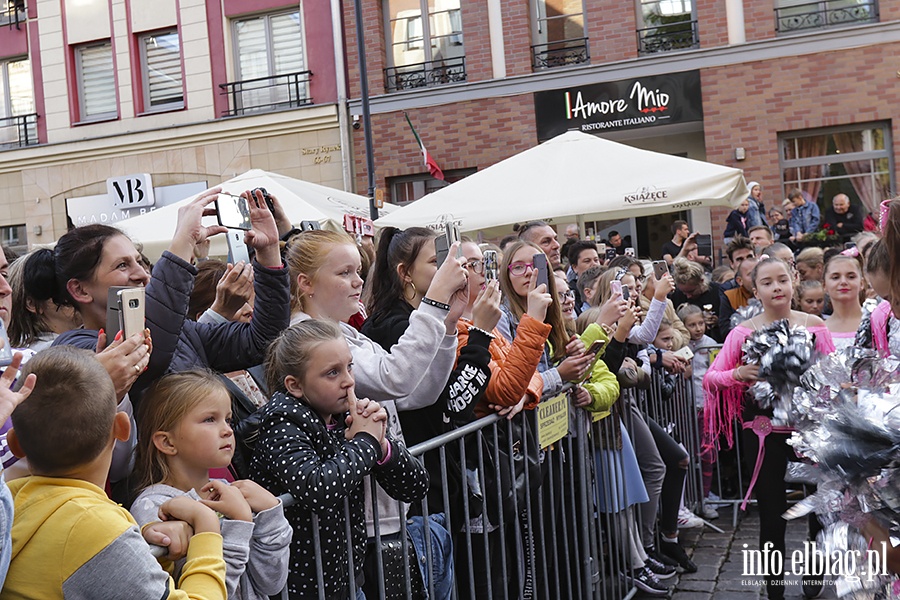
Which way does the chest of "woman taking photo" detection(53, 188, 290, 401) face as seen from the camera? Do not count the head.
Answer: to the viewer's right

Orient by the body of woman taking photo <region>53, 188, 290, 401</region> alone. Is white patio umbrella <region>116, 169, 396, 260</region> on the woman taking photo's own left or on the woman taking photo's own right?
on the woman taking photo's own left

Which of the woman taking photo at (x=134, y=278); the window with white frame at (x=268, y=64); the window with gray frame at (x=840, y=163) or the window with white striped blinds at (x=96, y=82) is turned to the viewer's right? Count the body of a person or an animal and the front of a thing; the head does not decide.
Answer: the woman taking photo

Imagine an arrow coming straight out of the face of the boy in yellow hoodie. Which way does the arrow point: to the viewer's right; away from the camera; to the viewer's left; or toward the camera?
away from the camera

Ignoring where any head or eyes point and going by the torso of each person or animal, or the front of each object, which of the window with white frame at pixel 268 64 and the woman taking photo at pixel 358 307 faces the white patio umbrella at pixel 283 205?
the window with white frame

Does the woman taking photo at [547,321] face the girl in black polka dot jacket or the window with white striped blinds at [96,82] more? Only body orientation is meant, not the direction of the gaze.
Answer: the girl in black polka dot jacket

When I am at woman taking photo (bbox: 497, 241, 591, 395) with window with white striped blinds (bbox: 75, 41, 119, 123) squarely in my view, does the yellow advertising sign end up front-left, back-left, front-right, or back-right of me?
back-left

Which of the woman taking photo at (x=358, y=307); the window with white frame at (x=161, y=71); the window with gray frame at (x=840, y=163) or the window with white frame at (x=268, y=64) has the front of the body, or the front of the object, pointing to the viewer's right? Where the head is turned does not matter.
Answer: the woman taking photo

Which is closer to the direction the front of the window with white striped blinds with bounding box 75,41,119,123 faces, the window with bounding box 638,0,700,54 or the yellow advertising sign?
the yellow advertising sign

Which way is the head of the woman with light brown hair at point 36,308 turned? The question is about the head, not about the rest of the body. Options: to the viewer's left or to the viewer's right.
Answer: to the viewer's right
